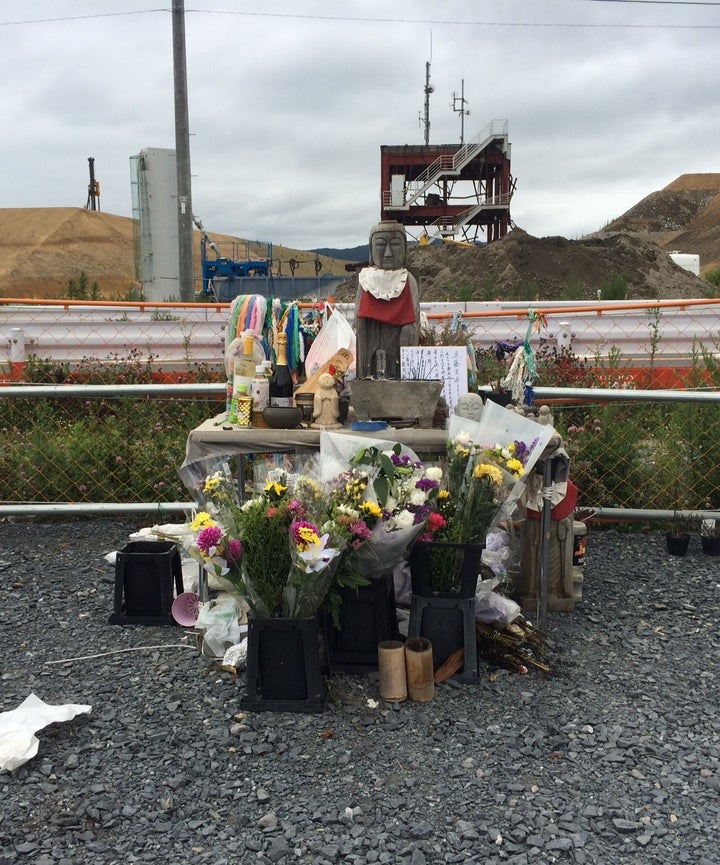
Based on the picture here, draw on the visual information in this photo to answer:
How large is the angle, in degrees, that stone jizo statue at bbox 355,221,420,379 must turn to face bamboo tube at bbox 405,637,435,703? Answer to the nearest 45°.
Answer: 0° — it already faces it

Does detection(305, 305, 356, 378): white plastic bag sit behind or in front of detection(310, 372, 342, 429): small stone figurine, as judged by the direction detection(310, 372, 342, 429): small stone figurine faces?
behind

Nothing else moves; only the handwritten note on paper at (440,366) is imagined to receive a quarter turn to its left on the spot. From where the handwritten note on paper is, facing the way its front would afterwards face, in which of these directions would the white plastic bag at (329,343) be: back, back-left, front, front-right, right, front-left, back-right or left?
back

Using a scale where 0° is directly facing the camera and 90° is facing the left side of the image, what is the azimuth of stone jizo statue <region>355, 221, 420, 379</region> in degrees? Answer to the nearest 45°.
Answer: approximately 0°

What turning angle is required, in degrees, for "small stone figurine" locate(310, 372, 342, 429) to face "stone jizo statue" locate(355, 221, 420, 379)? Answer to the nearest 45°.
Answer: approximately 135° to its left

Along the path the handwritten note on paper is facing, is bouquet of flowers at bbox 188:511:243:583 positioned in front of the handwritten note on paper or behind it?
in front

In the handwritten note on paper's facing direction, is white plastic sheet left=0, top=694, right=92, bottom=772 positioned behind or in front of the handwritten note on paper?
in front

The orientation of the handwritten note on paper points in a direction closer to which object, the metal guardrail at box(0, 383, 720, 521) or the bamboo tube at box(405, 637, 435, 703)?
the bamboo tube

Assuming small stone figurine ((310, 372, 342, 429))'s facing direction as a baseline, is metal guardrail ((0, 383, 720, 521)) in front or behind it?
behind

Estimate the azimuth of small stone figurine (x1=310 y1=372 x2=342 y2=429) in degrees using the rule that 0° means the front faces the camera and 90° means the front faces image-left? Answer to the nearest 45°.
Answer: approximately 0°

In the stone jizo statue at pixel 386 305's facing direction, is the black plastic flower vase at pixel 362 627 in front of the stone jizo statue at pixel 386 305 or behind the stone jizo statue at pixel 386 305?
in front
